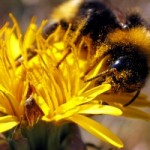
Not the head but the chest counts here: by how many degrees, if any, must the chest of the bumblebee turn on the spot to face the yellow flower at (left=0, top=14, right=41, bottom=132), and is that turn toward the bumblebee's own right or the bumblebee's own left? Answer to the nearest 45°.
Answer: approximately 135° to the bumblebee's own right
